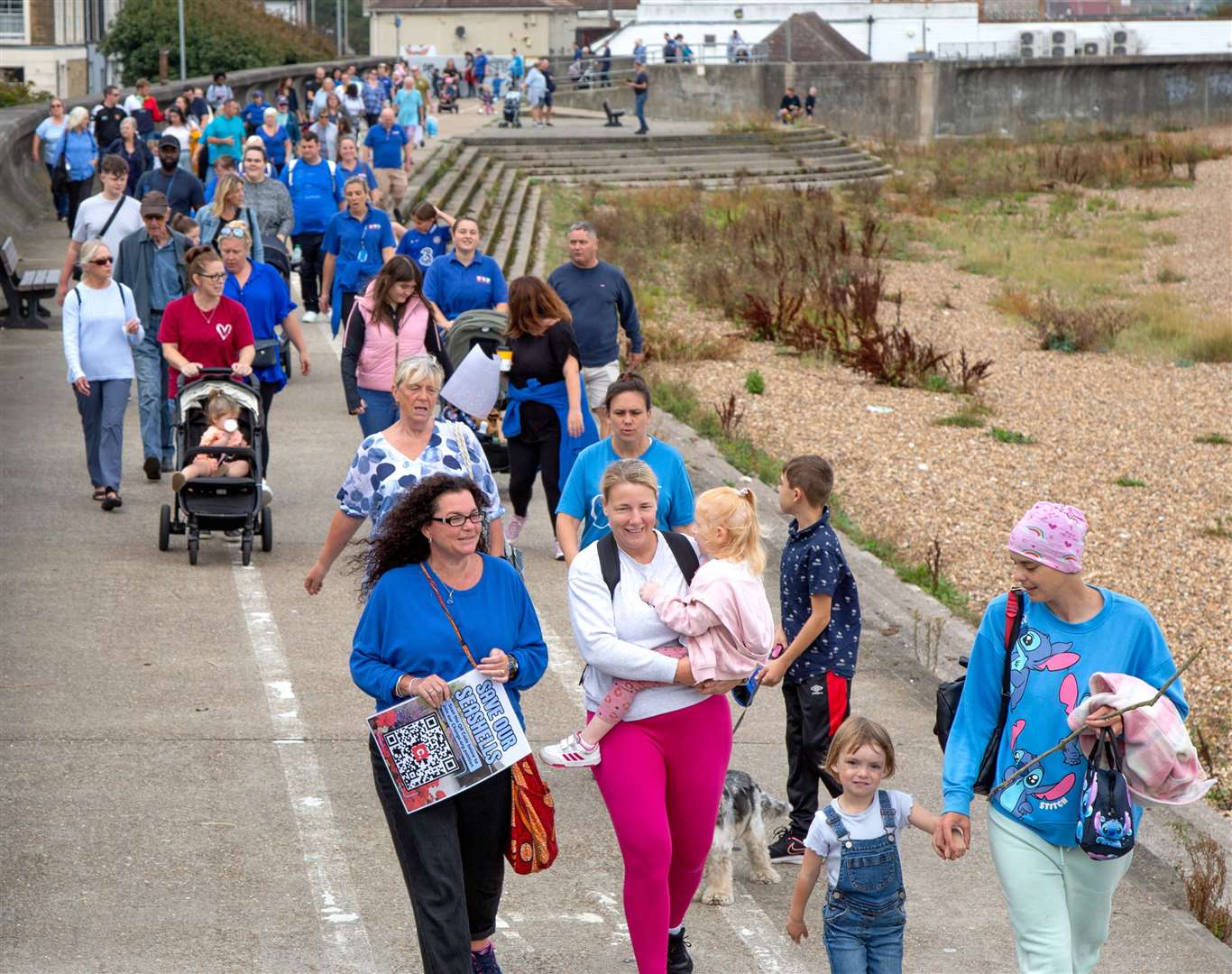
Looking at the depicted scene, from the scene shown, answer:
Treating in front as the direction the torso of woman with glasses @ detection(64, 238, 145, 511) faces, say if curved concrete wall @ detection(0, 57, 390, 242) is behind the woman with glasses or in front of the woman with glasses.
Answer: behind

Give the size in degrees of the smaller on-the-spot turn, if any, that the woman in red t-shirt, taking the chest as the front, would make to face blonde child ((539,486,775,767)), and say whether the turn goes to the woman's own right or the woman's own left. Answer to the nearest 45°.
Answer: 0° — they already face them

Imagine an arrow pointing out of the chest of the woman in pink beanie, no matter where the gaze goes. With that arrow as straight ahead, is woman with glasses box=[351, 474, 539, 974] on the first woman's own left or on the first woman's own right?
on the first woman's own right

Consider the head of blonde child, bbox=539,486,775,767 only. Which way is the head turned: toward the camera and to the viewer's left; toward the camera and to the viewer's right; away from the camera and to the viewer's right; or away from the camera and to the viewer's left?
away from the camera and to the viewer's left

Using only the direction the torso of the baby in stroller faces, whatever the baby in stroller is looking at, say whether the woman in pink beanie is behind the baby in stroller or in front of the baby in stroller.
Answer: in front

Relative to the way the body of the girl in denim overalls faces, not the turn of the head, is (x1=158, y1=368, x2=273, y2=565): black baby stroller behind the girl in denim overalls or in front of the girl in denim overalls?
behind

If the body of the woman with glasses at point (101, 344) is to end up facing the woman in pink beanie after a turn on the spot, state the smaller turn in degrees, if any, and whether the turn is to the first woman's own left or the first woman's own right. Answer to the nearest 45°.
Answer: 0° — they already face them
